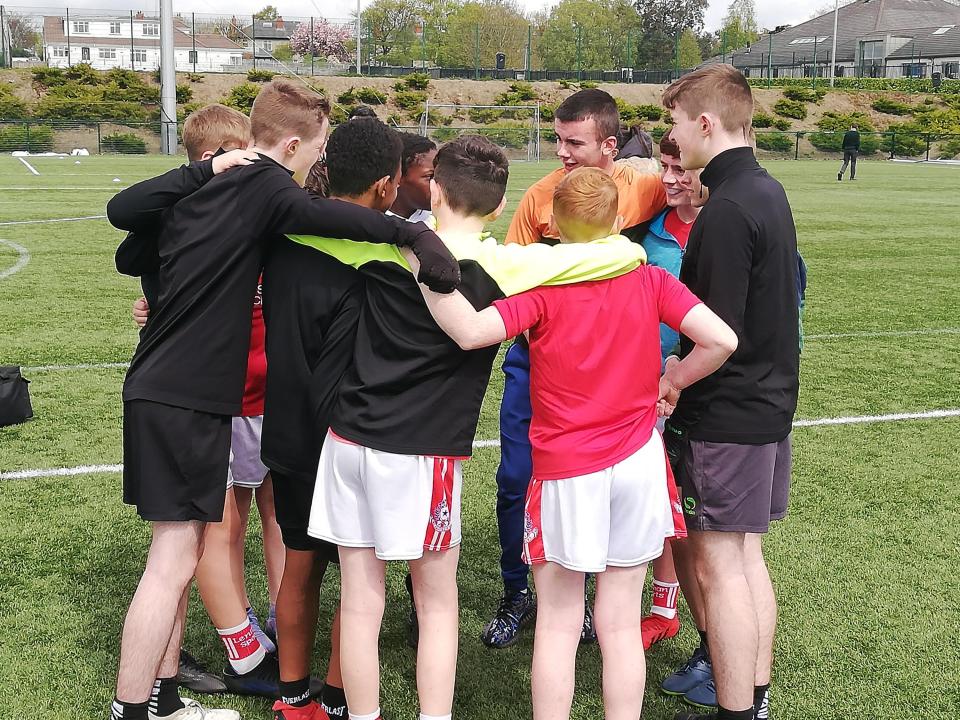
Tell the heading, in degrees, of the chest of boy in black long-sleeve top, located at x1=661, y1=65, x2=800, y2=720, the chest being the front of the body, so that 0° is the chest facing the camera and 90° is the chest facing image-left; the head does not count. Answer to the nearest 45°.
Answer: approximately 135°

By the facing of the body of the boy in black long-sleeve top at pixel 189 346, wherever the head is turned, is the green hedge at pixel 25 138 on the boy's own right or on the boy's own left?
on the boy's own left

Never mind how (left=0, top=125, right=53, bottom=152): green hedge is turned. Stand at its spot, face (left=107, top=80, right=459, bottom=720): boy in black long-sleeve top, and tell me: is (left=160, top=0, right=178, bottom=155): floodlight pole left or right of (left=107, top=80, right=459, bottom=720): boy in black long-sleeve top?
left

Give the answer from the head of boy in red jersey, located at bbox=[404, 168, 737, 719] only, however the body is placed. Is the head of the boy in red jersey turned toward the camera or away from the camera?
away from the camera

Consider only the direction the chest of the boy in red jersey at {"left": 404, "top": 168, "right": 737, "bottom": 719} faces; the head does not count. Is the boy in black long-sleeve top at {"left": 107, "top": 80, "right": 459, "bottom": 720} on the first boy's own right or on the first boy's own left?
on the first boy's own left

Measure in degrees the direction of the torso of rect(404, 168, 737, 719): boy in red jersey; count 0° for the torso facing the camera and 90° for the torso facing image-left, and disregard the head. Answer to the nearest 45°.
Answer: approximately 180°

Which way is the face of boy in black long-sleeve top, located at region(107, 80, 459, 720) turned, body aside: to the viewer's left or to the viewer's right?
to the viewer's right

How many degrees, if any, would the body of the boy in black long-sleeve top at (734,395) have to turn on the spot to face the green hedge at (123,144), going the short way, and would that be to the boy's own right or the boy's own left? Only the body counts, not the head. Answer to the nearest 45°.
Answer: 0° — they already face it

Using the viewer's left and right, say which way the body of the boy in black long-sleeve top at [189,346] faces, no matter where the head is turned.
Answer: facing away from the viewer and to the right of the viewer
